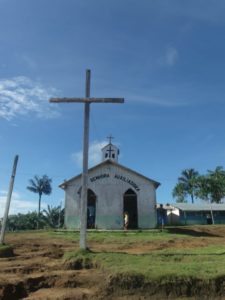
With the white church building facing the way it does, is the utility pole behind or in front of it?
in front

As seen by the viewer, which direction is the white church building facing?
toward the camera
